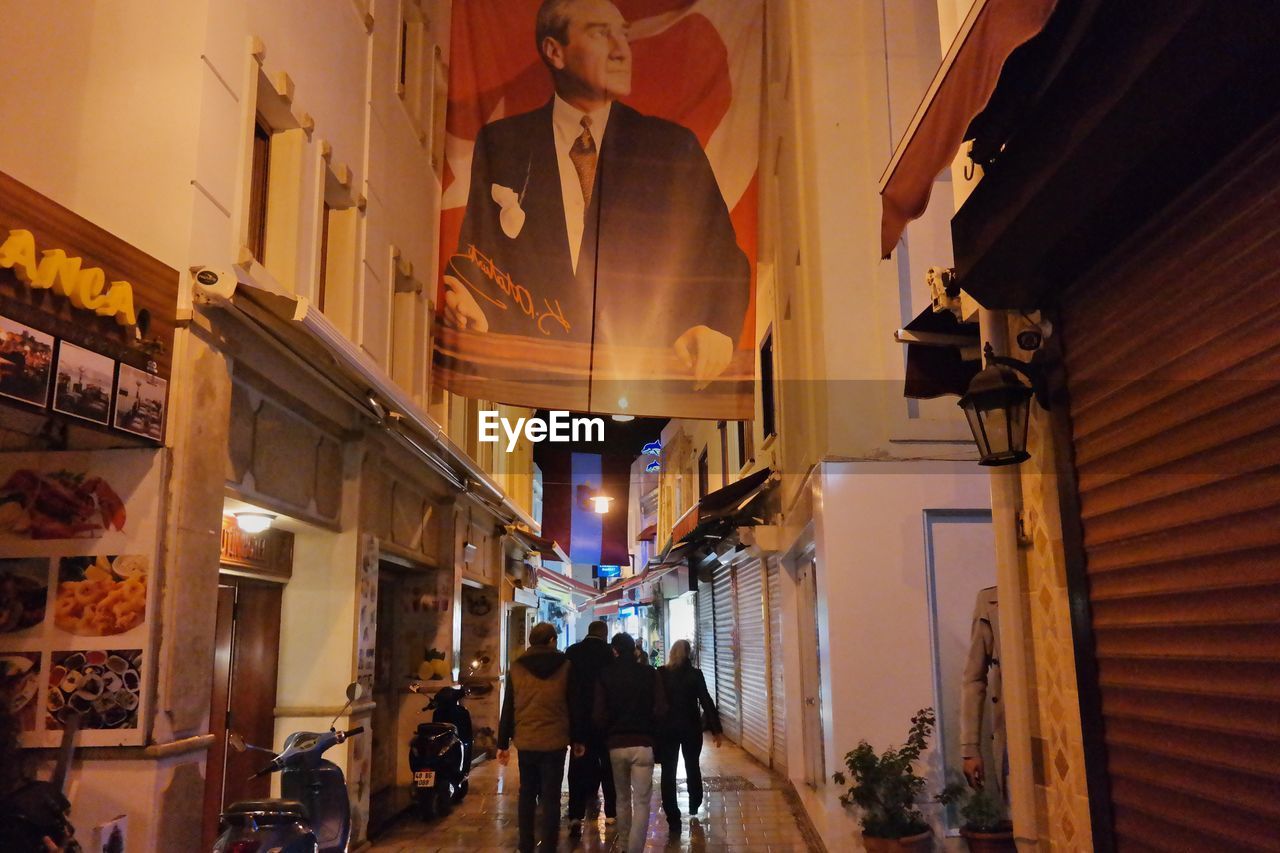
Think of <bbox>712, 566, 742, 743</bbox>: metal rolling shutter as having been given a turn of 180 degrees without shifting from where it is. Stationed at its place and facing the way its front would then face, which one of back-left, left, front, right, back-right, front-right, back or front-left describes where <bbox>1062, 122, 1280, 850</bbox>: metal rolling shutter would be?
right

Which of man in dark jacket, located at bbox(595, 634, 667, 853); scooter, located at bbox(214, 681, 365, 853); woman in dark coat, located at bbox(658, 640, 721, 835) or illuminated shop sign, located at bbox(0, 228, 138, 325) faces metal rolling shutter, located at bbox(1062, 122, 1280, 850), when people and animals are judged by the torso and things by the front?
the illuminated shop sign

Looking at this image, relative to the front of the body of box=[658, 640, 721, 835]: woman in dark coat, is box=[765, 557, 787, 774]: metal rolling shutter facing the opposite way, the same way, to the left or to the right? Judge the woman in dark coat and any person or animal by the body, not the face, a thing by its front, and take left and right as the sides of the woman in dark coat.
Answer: to the left

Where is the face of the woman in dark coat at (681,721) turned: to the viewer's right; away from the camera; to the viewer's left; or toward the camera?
away from the camera

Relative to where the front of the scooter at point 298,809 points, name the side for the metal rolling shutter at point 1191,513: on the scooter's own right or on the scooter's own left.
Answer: on the scooter's own right

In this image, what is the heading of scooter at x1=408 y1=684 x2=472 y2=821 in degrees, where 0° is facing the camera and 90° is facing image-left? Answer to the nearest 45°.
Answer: approximately 225°

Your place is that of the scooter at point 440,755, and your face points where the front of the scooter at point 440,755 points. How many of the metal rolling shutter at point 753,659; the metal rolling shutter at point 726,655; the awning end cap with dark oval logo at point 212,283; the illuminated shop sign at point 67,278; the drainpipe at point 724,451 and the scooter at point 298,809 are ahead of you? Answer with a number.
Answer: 3

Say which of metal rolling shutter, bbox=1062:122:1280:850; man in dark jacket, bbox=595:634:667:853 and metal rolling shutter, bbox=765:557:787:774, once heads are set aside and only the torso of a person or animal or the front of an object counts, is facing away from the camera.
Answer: the man in dark jacket

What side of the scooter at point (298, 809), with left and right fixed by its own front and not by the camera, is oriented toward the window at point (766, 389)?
front

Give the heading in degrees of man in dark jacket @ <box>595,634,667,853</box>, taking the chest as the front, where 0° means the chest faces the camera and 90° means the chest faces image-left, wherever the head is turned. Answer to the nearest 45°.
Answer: approximately 180°

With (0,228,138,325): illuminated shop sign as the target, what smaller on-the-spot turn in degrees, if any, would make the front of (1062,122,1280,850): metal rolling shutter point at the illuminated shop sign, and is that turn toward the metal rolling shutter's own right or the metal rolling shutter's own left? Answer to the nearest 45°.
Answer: approximately 45° to the metal rolling shutter's own right

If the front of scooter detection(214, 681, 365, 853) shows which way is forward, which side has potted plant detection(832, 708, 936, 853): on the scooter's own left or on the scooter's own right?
on the scooter's own right

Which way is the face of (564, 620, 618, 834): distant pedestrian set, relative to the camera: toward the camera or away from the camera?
away from the camera

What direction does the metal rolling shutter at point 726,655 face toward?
to the viewer's left

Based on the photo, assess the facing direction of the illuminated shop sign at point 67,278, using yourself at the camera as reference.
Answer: facing the viewer and to the right of the viewer

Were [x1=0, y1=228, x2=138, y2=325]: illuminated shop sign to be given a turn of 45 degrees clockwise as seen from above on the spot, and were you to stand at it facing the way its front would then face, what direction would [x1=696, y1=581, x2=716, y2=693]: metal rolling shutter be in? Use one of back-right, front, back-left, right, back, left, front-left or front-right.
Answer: back-left

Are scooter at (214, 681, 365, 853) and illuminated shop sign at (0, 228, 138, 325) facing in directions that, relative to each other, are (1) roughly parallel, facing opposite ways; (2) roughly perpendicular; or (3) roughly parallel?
roughly perpendicular
